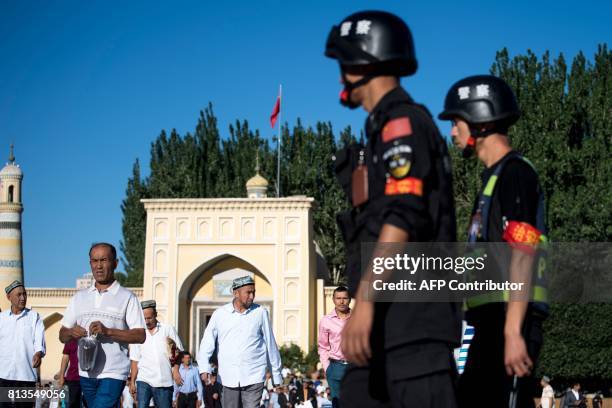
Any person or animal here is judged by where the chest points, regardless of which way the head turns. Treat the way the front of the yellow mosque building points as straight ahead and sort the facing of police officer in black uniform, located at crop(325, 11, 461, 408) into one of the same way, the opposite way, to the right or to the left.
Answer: to the right

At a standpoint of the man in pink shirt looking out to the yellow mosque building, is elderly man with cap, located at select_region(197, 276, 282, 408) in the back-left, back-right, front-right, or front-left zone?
back-left

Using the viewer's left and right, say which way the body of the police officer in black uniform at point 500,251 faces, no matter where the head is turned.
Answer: facing to the left of the viewer

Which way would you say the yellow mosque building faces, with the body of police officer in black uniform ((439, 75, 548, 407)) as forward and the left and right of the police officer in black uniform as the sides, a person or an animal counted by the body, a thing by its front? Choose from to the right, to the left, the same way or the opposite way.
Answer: to the left

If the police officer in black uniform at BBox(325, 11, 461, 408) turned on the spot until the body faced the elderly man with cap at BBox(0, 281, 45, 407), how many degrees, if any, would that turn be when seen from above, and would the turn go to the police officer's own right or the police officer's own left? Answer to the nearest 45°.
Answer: approximately 45° to the police officer's own right

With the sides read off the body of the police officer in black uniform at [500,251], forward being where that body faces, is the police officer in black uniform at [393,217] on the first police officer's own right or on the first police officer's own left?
on the first police officer's own left

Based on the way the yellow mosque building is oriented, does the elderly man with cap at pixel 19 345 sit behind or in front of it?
in front

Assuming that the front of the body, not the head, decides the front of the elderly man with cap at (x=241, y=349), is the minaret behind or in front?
behind

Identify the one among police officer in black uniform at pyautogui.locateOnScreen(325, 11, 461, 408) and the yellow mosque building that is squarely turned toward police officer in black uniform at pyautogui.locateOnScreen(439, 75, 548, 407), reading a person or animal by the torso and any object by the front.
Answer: the yellow mosque building

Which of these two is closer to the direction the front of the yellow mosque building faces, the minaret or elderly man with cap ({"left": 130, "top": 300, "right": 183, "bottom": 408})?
the elderly man with cap

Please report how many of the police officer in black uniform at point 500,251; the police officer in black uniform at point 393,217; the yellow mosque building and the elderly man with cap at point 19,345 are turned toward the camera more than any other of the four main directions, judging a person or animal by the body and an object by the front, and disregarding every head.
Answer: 2

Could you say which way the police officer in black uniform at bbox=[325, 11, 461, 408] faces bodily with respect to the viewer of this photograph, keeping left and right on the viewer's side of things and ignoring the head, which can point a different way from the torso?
facing to the left of the viewer

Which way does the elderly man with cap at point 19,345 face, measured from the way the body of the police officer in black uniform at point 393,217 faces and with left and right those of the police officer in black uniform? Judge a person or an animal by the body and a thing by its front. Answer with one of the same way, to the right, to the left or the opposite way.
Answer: to the left

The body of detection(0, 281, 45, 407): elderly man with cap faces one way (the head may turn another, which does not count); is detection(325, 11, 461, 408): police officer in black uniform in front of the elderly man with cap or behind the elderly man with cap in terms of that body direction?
in front

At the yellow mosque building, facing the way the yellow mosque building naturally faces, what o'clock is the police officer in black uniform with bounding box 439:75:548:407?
The police officer in black uniform is roughly at 12 o'clock from the yellow mosque building.
